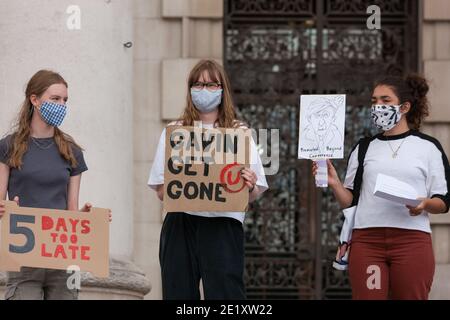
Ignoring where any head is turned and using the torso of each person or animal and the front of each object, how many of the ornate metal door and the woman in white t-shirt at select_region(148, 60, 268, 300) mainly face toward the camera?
2

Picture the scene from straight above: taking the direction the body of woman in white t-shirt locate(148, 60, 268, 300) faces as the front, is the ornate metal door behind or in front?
behind

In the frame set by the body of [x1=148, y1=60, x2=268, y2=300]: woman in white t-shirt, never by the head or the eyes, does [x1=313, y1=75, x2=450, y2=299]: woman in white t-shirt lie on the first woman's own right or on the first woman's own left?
on the first woman's own left

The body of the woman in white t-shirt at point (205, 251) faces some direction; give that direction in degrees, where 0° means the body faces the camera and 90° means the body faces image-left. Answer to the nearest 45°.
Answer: approximately 0°

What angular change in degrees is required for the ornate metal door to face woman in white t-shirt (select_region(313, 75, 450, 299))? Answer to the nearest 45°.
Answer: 0° — it already faces them

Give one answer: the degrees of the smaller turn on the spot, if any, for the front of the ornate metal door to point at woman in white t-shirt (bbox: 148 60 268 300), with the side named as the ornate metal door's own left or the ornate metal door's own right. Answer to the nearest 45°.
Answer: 0° — it already faces them

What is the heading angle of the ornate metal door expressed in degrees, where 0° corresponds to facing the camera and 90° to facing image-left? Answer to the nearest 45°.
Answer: approximately 0°
